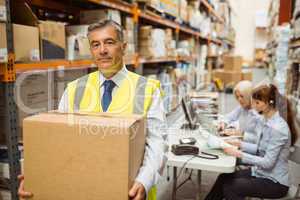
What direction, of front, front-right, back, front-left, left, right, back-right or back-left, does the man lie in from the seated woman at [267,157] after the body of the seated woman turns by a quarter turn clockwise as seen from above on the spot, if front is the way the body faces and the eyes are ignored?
back-left

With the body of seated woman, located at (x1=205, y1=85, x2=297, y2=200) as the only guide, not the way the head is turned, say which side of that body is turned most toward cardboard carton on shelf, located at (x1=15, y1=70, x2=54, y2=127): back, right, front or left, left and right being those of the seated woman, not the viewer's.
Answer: front

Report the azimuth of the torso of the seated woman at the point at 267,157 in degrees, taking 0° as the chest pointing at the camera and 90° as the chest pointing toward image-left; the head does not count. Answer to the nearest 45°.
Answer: approximately 90°

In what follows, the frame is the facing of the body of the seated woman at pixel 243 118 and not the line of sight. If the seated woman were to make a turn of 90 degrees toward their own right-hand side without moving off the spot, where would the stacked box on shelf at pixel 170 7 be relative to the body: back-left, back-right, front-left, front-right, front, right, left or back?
front

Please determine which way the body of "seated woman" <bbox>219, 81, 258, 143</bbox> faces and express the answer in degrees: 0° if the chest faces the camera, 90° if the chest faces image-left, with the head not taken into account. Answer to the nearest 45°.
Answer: approximately 45°

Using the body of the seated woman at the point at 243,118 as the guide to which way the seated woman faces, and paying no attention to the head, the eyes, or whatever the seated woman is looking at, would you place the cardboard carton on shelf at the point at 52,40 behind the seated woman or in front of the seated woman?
in front

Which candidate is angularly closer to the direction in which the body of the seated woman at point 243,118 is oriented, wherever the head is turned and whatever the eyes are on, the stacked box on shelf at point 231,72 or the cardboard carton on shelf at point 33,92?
the cardboard carton on shelf

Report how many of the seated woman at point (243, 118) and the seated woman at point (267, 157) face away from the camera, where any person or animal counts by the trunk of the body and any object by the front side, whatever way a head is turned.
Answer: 0

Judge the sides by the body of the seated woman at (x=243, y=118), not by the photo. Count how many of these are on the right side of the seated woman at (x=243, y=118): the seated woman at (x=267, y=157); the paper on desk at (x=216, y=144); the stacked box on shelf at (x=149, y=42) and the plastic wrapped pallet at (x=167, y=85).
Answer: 2

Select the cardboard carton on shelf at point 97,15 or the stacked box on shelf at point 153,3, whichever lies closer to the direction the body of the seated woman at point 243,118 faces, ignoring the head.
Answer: the cardboard carton on shelf

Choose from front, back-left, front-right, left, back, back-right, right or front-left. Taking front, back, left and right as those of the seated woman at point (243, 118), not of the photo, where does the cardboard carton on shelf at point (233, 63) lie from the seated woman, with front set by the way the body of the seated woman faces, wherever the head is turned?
back-right
